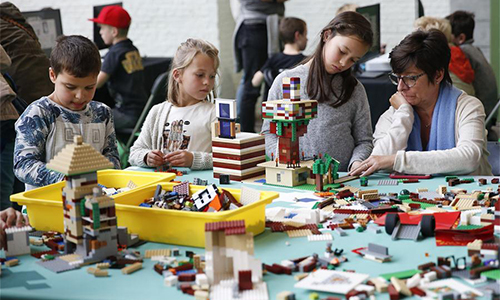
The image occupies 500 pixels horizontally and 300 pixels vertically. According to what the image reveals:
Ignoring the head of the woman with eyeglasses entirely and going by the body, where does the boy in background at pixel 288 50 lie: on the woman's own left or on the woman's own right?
on the woman's own right

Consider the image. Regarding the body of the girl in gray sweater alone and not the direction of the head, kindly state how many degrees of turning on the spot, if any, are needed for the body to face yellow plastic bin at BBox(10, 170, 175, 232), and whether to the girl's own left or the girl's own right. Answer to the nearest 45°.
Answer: approximately 45° to the girl's own right

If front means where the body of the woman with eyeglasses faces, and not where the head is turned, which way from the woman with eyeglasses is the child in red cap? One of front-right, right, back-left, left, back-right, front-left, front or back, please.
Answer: right

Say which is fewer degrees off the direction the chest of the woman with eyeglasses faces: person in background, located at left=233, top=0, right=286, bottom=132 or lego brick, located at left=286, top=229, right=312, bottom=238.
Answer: the lego brick

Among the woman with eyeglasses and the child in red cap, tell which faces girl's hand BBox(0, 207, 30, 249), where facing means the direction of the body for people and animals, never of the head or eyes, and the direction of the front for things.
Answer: the woman with eyeglasses

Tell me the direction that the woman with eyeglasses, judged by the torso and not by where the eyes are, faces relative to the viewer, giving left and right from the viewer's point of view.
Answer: facing the viewer and to the left of the viewer

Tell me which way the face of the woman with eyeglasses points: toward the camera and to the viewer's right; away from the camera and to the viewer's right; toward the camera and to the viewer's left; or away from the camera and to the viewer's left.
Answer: toward the camera and to the viewer's left

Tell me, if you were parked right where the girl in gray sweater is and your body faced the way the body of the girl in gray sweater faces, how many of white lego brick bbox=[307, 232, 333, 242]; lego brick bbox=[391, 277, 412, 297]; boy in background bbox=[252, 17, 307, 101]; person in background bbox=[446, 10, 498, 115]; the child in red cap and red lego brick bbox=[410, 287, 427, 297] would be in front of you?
3

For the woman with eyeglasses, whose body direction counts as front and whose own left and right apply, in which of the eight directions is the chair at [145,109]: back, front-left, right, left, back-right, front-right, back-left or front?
right

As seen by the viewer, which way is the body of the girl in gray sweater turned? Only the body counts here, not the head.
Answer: toward the camera

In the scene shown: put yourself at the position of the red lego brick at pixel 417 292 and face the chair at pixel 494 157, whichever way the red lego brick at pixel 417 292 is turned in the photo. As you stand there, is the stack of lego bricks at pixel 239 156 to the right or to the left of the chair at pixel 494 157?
left

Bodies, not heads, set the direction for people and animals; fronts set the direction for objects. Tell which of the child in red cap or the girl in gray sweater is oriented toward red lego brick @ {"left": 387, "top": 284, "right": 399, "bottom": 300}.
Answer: the girl in gray sweater

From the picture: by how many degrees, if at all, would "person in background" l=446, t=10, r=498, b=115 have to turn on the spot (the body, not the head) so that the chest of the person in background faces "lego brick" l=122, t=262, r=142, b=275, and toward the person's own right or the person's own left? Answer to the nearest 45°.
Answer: approximately 90° to the person's own left
